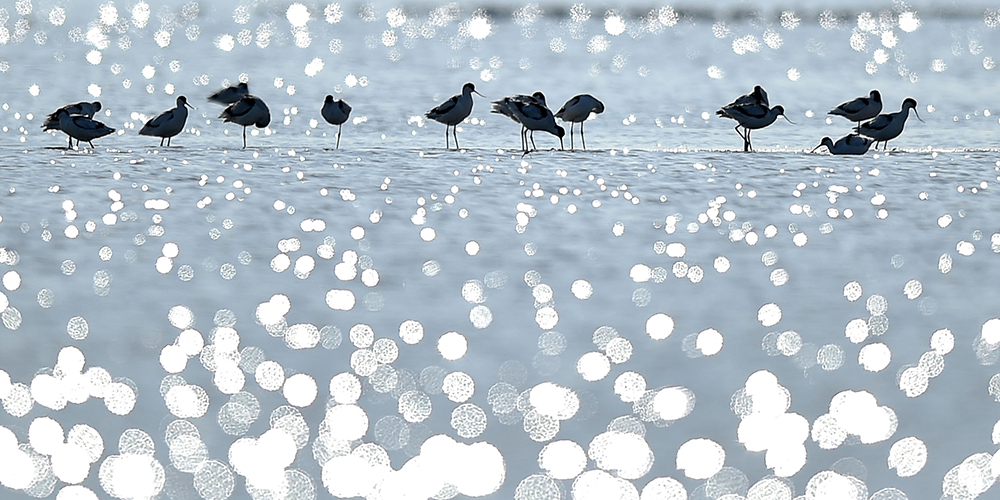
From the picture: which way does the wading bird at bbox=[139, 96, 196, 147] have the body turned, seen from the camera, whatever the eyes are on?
to the viewer's right

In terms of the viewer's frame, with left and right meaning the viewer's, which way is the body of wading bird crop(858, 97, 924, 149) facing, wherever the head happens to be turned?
facing to the right of the viewer

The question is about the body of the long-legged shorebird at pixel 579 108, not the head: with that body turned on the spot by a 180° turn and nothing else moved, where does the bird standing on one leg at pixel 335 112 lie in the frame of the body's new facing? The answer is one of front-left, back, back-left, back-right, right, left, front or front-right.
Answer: front

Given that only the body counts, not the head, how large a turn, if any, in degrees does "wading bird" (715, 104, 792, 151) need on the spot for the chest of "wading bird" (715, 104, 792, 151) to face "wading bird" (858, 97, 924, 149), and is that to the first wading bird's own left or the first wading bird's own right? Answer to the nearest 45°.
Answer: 0° — it already faces it

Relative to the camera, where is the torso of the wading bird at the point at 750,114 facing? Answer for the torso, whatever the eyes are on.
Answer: to the viewer's right

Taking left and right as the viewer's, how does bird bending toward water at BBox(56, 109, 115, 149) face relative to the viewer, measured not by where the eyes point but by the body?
facing to the left of the viewer

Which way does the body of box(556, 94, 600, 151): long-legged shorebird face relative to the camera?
to the viewer's right

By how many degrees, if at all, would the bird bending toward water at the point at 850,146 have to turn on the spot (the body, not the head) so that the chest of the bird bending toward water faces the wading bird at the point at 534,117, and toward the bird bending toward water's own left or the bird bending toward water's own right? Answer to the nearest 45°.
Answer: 0° — it already faces it

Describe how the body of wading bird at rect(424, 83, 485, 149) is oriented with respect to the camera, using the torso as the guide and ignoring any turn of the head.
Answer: to the viewer's right
